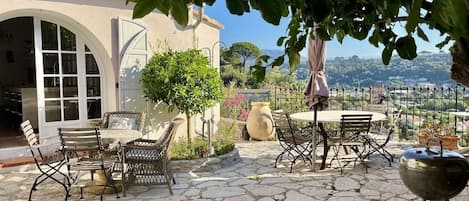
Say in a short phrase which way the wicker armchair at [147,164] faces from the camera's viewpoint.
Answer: facing to the left of the viewer

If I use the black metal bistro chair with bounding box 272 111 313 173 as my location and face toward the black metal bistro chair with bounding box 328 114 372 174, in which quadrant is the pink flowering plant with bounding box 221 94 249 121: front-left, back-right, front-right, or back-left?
back-left

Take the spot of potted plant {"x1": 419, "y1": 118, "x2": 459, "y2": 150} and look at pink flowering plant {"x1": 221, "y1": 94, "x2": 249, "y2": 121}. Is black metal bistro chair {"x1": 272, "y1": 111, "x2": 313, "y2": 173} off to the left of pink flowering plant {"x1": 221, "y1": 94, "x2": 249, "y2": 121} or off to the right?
left

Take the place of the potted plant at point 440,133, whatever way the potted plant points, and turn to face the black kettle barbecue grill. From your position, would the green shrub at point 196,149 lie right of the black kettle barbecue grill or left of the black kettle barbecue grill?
right

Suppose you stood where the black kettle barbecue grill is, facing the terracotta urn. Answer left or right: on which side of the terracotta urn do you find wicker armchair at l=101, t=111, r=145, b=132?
left

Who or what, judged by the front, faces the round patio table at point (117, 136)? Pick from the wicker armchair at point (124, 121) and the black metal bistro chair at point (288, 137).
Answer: the wicker armchair

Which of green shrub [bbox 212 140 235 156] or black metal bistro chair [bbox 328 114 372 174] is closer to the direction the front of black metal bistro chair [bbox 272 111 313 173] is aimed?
the black metal bistro chair

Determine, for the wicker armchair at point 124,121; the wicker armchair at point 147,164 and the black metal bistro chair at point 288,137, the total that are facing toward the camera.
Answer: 1

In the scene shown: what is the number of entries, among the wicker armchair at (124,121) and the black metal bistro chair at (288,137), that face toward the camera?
1

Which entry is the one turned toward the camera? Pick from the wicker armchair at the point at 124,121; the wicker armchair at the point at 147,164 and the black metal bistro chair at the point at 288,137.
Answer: the wicker armchair at the point at 124,121

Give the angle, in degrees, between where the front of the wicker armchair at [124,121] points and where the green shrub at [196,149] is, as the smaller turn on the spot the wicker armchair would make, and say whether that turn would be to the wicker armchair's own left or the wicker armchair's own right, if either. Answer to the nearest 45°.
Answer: approximately 90° to the wicker armchair's own left

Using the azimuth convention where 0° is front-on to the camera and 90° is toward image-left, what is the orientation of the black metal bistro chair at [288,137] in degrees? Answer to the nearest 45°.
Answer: approximately 225°

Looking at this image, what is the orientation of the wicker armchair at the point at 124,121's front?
toward the camera

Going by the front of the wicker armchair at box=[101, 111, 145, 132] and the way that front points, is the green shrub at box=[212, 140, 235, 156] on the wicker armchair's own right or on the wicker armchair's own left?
on the wicker armchair's own left
